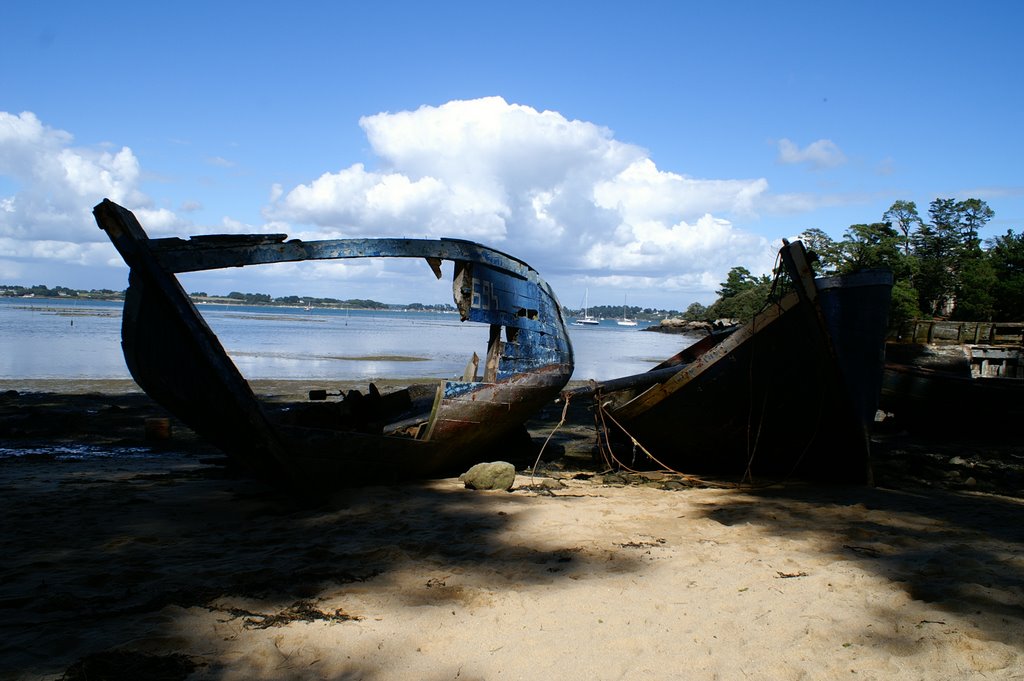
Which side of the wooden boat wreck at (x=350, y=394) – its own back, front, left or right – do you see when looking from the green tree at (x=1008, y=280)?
back

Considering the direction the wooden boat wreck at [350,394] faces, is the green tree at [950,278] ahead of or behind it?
behind

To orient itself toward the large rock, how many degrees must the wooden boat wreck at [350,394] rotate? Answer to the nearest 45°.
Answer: approximately 135° to its left

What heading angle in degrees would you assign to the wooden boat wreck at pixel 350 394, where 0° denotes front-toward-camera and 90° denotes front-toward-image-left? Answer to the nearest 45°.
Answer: approximately 45°
